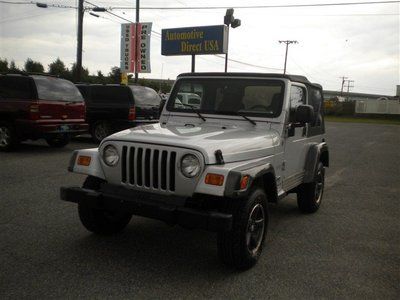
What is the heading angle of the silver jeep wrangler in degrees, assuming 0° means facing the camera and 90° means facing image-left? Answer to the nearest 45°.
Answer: approximately 45°

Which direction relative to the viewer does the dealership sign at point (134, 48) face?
toward the camera

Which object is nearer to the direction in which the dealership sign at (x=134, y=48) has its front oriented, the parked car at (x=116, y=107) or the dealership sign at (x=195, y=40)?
the parked car

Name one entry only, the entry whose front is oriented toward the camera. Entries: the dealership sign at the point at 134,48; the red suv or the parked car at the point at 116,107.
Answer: the dealership sign

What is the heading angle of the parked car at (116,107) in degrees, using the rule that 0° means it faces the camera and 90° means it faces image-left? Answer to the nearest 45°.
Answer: approximately 135°

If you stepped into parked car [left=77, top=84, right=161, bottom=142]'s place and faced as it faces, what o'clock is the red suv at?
The red suv is roughly at 9 o'clock from the parked car.

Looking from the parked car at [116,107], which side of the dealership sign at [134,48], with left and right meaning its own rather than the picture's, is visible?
front

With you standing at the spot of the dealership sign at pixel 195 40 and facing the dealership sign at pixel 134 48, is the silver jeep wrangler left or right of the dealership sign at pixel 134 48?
left

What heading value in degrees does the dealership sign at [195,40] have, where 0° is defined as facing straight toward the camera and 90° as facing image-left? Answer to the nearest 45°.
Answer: approximately 45°

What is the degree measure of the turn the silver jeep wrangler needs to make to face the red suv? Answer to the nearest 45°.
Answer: approximately 90° to its right

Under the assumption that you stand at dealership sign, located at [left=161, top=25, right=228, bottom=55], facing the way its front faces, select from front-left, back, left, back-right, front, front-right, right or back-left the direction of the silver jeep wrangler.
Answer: front-left

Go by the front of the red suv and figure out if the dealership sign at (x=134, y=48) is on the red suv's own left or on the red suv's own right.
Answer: on the red suv's own right

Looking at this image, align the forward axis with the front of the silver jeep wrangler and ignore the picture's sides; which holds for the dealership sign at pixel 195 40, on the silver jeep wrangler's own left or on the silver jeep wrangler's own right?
on the silver jeep wrangler's own right

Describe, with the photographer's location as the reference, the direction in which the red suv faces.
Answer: facing away from the viewer and to the left of the viewer

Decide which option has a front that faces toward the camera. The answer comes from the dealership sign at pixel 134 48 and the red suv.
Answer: the dealership sign

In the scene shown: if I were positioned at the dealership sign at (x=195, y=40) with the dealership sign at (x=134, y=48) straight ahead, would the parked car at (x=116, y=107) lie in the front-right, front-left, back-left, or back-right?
front-left
